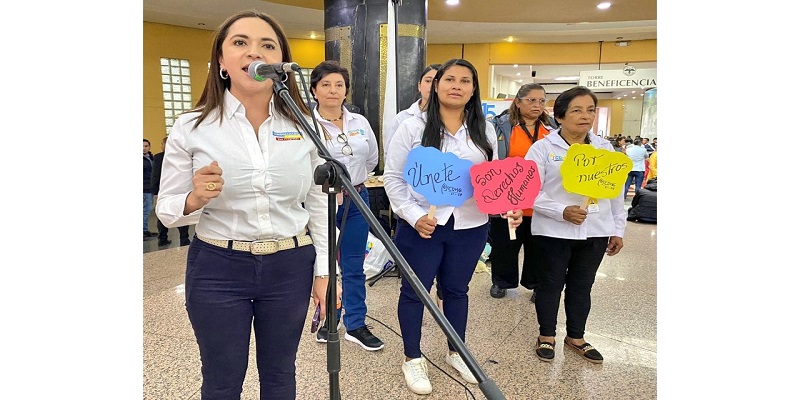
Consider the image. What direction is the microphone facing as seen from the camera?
to the viewer's left

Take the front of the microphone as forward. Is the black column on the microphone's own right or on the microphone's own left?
on the microphone's own right
